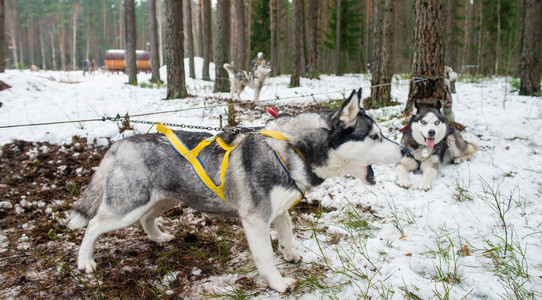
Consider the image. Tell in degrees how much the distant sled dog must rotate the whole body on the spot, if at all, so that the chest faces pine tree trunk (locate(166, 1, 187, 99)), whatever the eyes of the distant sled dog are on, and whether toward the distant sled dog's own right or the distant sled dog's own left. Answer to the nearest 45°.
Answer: approximately 135° to the distant sled dog's own right

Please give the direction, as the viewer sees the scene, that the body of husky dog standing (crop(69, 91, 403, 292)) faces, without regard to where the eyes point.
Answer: to the viewer's right

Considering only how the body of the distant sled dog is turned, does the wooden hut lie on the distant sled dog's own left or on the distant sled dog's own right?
on the distant sled dog's own left

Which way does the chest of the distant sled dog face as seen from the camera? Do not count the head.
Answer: to the viewer's right

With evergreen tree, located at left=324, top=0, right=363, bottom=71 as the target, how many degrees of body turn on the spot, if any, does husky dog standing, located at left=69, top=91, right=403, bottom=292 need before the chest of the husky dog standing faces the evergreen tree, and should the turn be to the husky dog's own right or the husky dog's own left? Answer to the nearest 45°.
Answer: approximately 90° to the husky dog's own left

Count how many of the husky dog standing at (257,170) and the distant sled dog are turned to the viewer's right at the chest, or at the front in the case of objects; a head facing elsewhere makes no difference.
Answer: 2

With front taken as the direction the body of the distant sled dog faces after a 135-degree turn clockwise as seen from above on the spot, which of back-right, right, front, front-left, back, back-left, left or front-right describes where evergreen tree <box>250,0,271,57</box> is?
back-right

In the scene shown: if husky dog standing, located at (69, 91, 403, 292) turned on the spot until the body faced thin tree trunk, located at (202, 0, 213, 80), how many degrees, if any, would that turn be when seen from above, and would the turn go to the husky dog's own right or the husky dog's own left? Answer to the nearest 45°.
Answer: approximately 90° to the husky dog's own left
